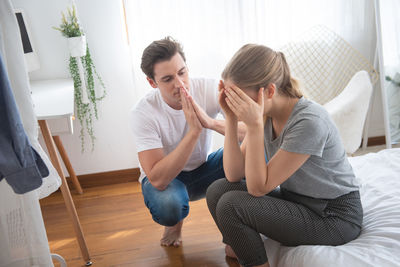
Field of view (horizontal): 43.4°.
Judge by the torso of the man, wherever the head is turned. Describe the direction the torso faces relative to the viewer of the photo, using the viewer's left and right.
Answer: facing the viewer and to the right of the viewer

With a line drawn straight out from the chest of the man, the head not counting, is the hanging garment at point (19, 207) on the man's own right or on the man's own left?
on the man's own right

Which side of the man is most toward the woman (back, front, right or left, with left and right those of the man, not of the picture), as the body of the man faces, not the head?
front

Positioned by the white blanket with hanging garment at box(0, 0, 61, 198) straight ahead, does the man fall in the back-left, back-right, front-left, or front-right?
front-right

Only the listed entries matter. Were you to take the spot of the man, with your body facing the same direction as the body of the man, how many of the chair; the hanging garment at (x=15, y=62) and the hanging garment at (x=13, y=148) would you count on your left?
1

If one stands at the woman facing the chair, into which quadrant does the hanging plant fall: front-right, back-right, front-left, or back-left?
front-left

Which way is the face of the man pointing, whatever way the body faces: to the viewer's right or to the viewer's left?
to the viewer's right

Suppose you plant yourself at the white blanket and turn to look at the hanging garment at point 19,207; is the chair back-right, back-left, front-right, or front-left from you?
back-right

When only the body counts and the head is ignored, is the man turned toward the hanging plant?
no

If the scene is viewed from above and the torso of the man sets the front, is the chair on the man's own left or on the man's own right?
on the man's own left

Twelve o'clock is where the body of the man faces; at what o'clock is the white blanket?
The white blanket is roughly at 12 o'clock from the man.

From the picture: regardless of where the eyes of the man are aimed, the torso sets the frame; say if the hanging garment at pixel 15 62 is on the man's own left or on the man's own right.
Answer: on the man's own right

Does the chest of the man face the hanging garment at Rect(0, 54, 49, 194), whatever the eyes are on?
no

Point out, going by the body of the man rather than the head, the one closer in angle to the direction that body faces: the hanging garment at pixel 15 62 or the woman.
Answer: the woman

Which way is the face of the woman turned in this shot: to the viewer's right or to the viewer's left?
to the viewer's left
